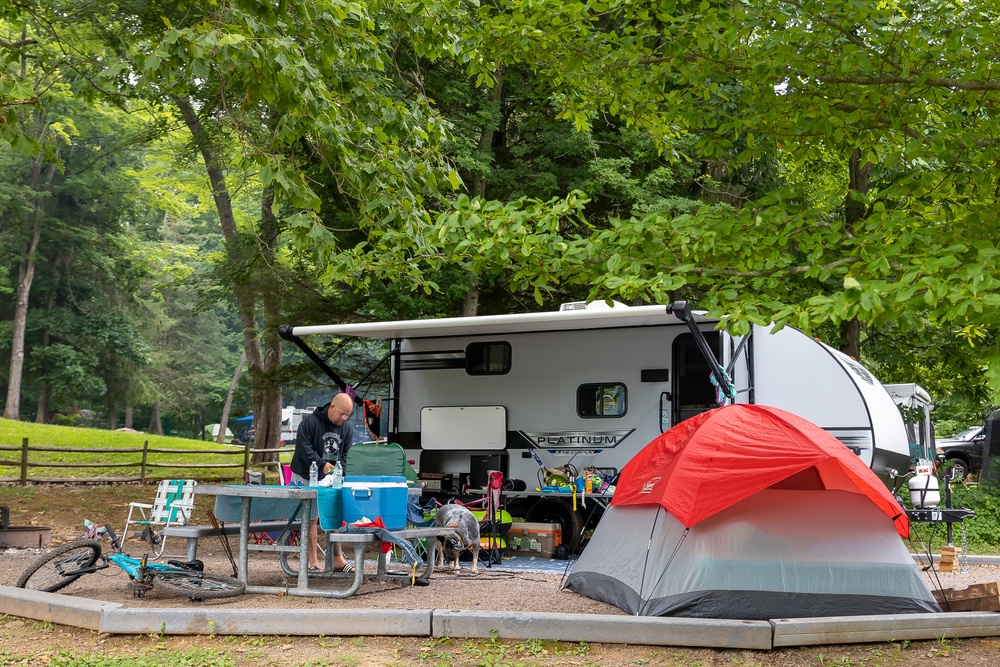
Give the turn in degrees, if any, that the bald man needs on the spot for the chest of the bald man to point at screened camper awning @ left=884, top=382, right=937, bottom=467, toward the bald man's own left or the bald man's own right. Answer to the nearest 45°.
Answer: approximately 90° to the bald man's own left

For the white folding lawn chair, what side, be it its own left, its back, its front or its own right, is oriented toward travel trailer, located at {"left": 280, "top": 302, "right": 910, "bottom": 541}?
back

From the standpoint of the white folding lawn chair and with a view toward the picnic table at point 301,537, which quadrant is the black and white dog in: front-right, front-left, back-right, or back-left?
front-left

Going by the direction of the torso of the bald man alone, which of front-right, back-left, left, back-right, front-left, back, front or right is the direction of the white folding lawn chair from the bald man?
back-right

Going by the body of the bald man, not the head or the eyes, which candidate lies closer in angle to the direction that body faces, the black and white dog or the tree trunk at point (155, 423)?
the black and white dog

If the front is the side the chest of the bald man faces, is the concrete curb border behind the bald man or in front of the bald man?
in front

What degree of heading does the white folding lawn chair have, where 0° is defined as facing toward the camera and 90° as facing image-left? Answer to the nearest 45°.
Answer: approximately 45°

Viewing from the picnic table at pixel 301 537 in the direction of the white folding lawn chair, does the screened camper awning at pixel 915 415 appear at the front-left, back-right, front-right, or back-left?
back-right

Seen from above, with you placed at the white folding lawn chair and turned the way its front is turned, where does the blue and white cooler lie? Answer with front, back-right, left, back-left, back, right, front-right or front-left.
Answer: left

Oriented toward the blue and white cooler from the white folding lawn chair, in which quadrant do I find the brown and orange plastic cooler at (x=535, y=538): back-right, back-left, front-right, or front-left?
front-left

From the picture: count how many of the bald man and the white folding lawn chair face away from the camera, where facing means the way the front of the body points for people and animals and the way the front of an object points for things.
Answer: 0

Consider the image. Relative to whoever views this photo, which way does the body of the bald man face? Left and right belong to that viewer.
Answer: facing the viewer and to the right of the viewer

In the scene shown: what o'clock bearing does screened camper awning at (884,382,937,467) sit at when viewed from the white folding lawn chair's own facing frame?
The screened camper awning is roughly at 7 o'clock from the white folding lawn chair.
